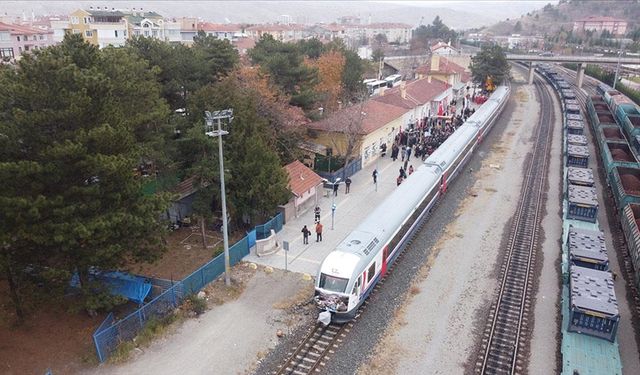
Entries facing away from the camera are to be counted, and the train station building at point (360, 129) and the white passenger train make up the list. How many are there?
0

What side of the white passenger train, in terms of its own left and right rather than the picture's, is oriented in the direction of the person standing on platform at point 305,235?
right

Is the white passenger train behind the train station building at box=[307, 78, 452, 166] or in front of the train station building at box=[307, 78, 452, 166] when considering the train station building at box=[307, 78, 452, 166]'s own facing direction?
in front

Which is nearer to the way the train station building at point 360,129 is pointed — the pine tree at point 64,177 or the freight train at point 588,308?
the freight train

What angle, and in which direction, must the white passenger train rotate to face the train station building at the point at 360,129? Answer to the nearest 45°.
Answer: approximately 135° to its right

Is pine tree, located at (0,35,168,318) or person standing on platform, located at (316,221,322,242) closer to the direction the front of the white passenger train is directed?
the pine tree

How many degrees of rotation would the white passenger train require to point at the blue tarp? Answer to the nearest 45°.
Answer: approximately 45° to its right

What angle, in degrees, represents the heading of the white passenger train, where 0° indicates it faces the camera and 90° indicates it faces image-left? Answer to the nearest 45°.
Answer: approximately 45°

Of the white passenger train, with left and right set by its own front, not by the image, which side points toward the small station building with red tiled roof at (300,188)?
right

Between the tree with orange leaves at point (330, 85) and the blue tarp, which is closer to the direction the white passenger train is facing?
the blue tarp

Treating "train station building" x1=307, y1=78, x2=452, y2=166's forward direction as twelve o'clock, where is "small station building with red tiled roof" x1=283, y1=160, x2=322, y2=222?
"small station building with red tiled roof" x1=283, y1=160, x2=322, y2=222 is roughly at 2 o'clock from "train station building" x1=307, y1=78, x2=452, y2=166.

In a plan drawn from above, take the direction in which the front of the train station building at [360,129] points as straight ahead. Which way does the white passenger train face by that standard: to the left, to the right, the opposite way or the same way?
to the right

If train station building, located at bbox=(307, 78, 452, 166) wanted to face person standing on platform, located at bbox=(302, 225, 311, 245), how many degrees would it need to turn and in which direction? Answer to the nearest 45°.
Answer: approximately 45° to its right
